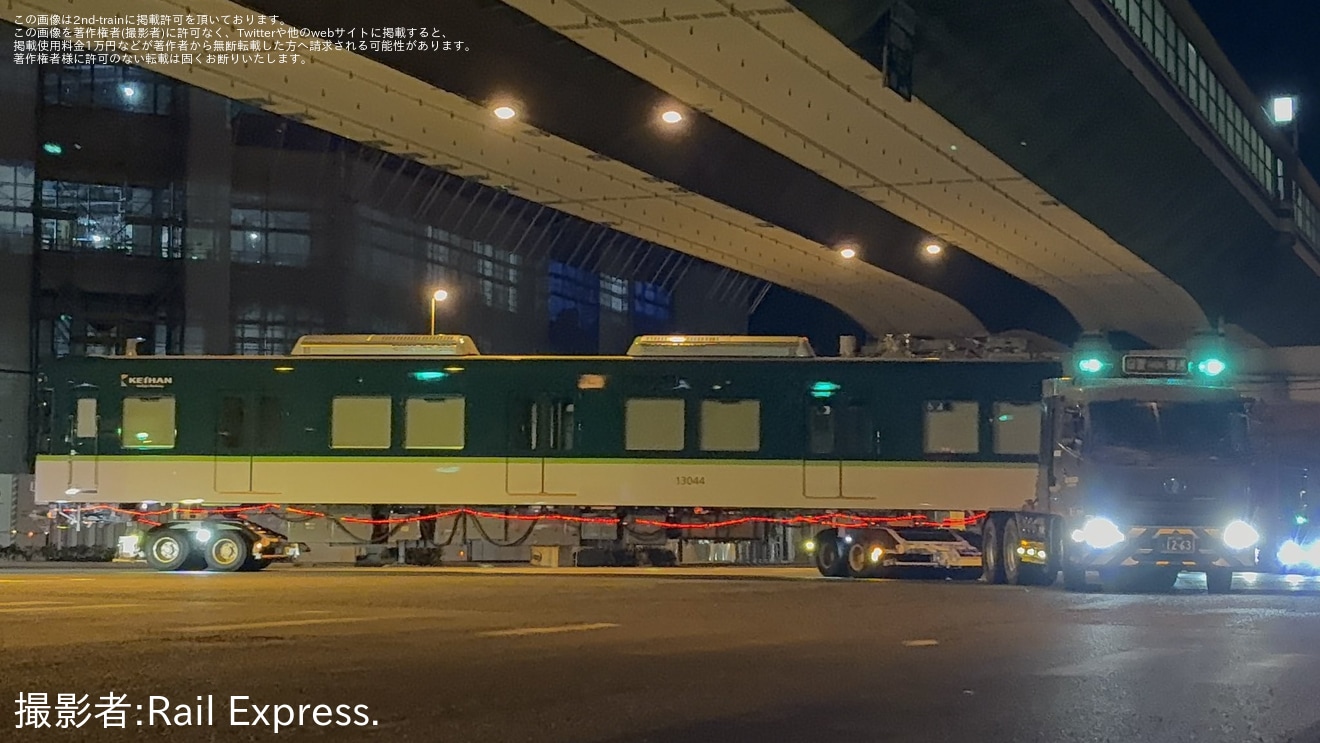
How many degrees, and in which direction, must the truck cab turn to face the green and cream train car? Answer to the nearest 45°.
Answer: approximately 90° to its right

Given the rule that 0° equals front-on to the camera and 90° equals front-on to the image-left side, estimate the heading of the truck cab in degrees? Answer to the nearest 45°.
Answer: approximately 0°
